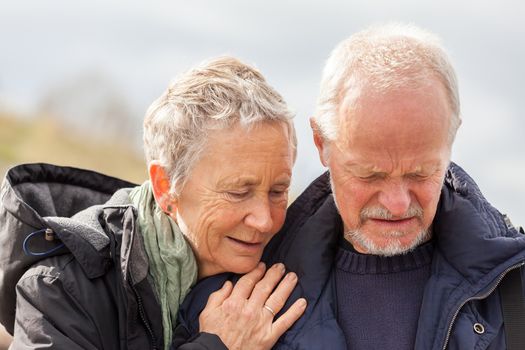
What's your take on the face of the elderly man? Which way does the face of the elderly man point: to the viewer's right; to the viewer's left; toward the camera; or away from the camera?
toward the camera

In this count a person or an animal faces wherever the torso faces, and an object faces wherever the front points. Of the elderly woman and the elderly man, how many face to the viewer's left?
0

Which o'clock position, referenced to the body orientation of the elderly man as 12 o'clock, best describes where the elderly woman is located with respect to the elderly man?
The elderly woman is roughly at 3 o'clock from the elderly man.

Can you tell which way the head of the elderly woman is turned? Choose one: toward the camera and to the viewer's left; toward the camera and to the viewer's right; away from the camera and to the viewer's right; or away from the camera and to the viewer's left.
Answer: toward the camera and to the viewer's right

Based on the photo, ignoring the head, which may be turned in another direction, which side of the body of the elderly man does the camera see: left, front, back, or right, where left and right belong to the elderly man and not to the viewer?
front

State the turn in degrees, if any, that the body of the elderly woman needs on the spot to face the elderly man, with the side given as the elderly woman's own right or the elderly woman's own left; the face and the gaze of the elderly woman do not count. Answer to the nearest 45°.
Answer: approximately 45° to the elderly woman's own left
